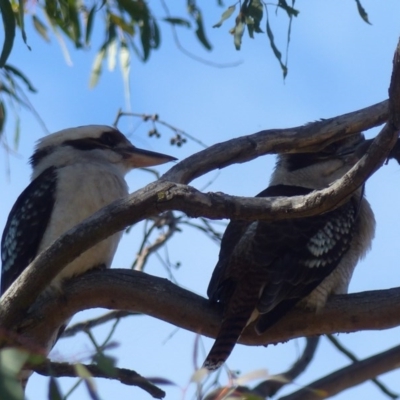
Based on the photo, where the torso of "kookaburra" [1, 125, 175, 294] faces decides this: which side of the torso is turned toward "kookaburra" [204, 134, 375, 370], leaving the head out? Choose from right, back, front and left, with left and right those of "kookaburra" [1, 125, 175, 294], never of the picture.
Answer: front

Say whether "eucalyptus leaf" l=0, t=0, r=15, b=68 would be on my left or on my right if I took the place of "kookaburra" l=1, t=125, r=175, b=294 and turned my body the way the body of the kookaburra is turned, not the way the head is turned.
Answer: on my right

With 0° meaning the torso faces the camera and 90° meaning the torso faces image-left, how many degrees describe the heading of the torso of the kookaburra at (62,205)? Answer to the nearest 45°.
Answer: approximately 270°

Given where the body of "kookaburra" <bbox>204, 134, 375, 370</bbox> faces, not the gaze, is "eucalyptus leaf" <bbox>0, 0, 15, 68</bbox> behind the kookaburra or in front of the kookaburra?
behind

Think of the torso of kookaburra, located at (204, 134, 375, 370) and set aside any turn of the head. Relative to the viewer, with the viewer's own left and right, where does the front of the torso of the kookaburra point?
facing away from the viewer and to the right of the viewer

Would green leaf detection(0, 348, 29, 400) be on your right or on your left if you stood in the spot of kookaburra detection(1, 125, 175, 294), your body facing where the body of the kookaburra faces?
on your right
